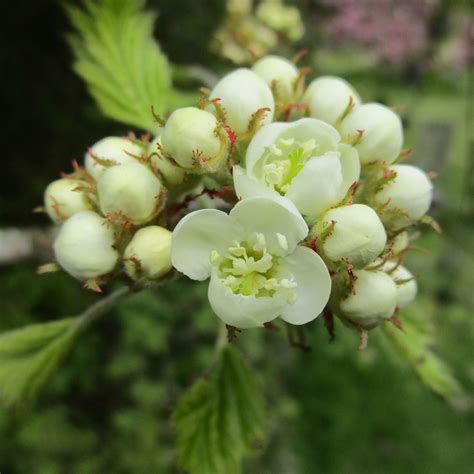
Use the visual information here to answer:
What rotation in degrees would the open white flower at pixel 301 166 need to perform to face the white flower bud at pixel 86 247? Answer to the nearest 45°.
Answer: approximately 90° to its right

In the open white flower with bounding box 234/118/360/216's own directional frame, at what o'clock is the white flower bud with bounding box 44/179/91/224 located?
The white flower bud is roughly at 3 o'clock from the open white flower.

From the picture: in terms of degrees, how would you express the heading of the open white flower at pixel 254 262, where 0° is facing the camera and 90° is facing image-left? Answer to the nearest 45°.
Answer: approximately 0°

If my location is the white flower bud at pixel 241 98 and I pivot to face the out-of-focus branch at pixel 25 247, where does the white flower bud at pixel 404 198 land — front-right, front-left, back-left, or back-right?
back-right

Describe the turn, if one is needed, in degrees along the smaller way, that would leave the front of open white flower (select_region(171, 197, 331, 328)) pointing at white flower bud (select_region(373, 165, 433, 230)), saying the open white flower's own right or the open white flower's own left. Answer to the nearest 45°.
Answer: approximately 135° to the open white flower's own left

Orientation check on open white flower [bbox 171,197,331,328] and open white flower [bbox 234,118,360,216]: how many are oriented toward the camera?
2

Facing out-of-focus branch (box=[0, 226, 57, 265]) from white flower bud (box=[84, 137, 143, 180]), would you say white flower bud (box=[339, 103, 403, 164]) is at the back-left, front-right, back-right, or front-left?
back-right
